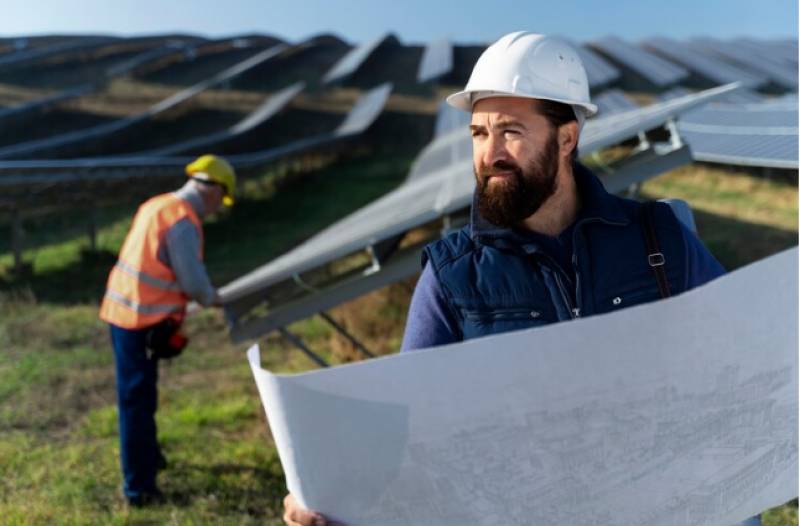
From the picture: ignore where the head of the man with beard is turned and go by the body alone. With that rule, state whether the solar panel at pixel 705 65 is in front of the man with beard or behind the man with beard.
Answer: behind

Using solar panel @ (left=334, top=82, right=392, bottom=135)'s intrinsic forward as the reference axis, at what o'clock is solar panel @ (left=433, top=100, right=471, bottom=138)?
solar panel @ (left=433, top=100, right=471, bottom=138) is roughly at 10 o'clock from solar panel @ (left=334, top=82, right=392, bottom=135).

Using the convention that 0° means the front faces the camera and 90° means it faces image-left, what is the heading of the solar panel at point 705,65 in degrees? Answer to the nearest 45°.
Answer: approximately 45°

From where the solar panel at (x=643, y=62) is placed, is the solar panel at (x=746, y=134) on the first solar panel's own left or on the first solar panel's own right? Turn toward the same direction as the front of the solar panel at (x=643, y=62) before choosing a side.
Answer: on the first solar panel's own left

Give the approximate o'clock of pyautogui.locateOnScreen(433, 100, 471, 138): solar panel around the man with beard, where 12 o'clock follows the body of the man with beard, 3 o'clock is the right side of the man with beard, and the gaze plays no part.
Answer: The solar panel is roughly at 6 o'clock from the man with beard.

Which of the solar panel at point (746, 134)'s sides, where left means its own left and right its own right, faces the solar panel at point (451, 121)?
right

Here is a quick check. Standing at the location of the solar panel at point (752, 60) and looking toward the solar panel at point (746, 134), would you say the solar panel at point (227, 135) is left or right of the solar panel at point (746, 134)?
right

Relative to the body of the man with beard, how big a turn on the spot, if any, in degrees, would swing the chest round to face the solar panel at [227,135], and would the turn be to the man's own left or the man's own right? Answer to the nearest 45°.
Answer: approximately 180°
